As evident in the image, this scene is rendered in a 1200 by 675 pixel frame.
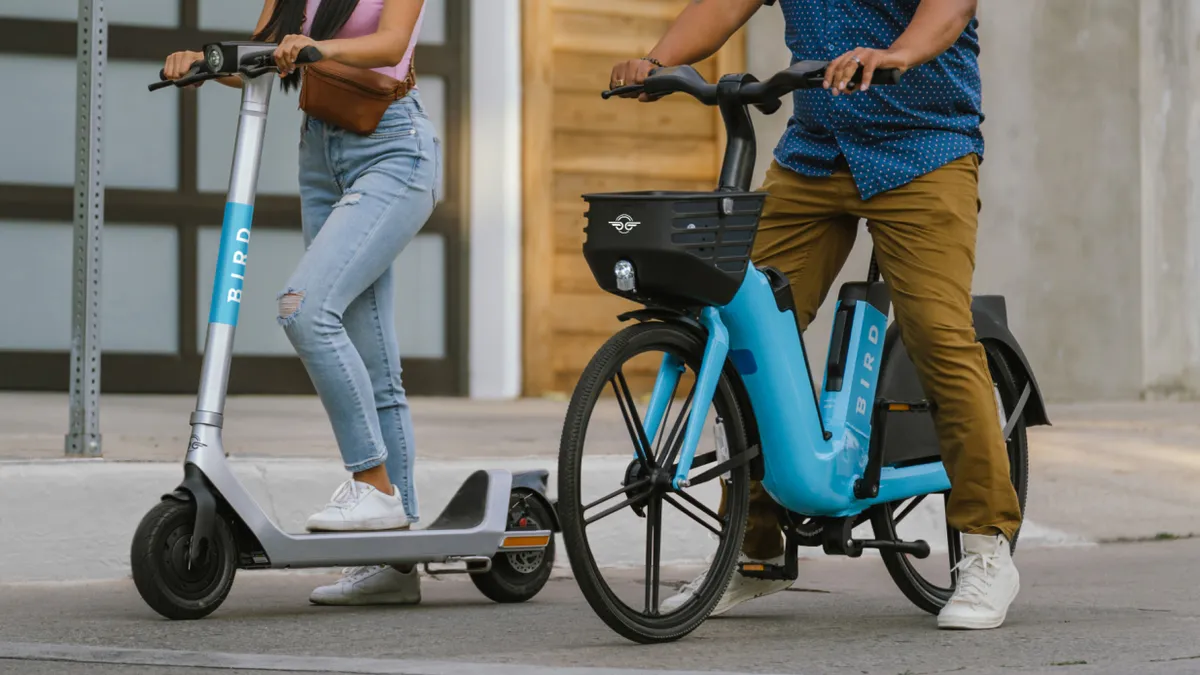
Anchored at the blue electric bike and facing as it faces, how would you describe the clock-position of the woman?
The woman is roughly at 2 o'clock from the blue electric bike.

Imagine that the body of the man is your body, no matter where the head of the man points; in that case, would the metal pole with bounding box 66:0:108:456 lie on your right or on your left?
on your right

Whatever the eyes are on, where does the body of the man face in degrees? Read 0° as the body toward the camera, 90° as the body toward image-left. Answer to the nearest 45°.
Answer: approximately 45°

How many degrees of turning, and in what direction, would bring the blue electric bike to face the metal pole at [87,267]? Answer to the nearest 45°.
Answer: approximately 90° to its right

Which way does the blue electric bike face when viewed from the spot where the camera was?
facing the viewer and to the left of the viewer

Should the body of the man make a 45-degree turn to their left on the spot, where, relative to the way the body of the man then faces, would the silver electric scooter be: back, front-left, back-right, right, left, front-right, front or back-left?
right
